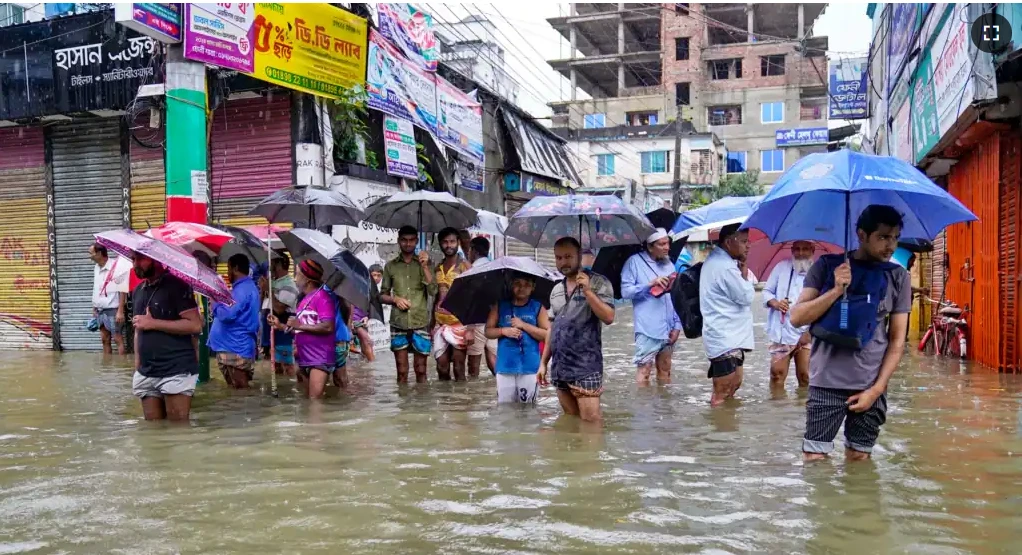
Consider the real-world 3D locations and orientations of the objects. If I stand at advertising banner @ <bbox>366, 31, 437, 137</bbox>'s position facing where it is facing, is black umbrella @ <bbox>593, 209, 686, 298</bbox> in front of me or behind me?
in front

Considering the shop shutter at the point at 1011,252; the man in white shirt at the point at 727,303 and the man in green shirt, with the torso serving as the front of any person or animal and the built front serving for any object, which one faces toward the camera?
the man in green shirt

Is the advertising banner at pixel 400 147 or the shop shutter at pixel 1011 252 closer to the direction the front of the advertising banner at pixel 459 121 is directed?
the shop shutter

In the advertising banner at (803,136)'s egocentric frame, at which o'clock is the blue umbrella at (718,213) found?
The blue umbrella is roughly at 12 o'clock from the advertising banner.

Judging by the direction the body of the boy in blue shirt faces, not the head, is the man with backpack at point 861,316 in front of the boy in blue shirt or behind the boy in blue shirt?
in front

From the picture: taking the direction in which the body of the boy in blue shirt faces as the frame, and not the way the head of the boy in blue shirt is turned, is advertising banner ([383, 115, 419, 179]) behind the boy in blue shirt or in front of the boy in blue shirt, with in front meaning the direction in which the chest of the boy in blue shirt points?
behind

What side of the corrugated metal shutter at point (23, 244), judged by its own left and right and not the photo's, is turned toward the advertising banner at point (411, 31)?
left

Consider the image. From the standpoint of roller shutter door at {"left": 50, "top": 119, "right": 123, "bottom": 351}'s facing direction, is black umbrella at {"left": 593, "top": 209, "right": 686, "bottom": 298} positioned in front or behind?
in front

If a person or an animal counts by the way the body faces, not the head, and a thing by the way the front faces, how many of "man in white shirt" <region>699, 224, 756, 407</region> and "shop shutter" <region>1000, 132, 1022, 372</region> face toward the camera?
0
